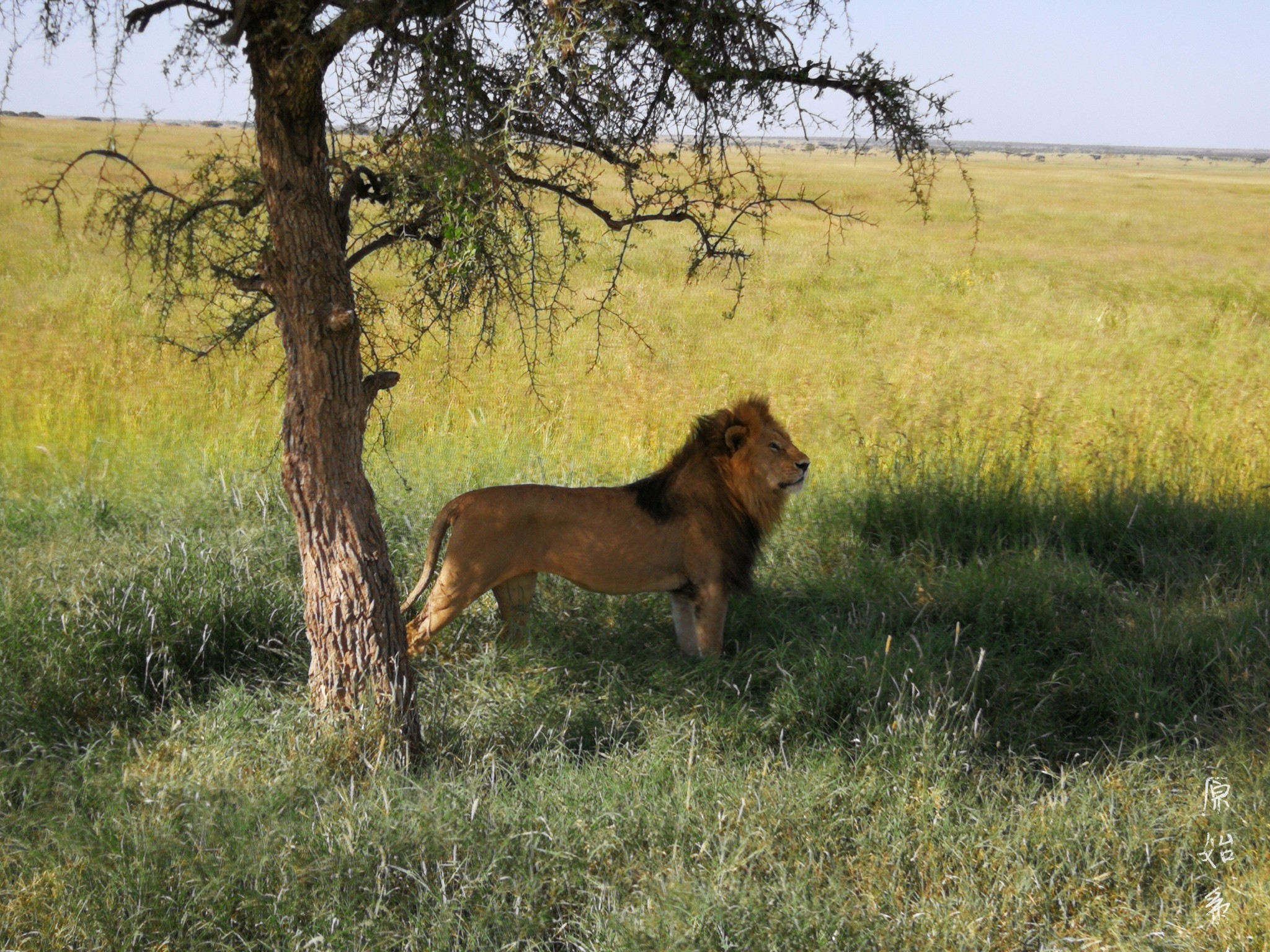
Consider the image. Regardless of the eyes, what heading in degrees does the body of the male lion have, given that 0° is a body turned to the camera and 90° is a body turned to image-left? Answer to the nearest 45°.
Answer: approximately 270°
